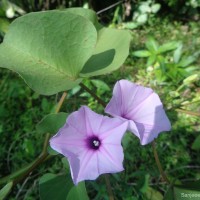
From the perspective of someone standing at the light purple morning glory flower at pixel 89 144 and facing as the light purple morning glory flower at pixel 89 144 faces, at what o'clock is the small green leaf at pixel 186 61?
The small green leaf is roughly at 7 o'clock from the light purple morning glory flower.

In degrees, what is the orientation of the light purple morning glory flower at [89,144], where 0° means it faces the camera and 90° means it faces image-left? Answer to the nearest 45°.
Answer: approximately 0°

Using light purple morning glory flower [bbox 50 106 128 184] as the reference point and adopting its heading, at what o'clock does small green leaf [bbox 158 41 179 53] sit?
The small green leaf is roughly at 7 o'clock from the light purple morning glory flower.

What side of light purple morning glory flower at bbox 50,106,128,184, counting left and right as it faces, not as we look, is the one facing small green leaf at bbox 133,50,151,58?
back

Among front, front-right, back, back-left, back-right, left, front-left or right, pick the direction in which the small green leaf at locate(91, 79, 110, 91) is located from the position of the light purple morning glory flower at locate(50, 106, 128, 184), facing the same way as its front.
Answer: back

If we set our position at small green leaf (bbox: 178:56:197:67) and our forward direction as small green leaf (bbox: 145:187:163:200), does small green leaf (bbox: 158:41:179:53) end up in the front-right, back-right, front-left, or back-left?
back-right
